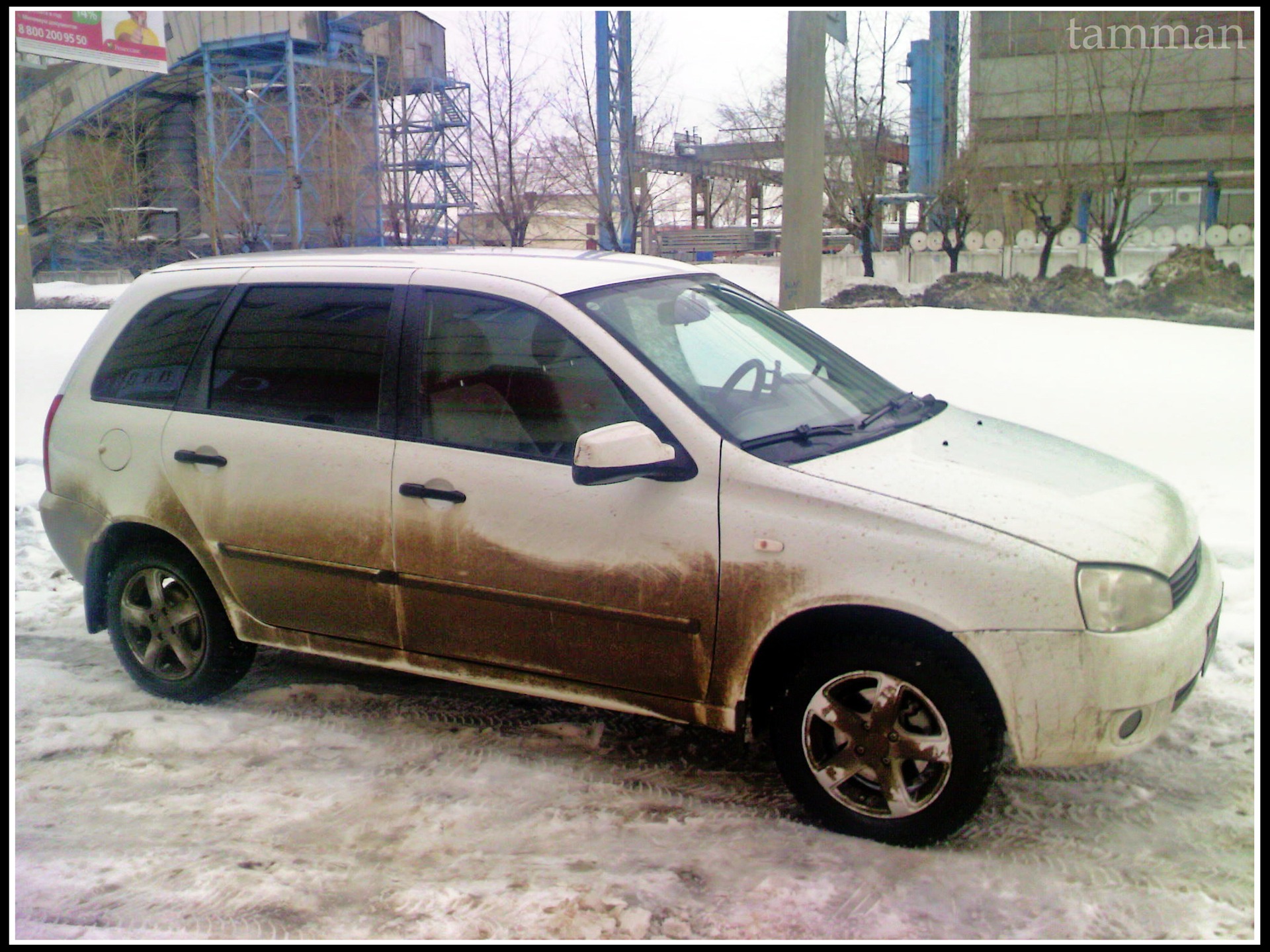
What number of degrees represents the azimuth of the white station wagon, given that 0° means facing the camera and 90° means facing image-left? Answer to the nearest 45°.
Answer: approximately 315°

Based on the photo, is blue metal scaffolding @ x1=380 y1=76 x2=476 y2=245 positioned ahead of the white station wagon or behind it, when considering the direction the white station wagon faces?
behind

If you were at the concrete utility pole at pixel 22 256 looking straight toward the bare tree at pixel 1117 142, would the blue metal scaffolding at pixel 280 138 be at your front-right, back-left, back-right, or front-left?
front-left

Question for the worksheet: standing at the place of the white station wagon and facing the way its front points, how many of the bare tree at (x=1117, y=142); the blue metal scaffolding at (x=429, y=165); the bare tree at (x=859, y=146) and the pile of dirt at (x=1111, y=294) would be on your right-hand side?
0

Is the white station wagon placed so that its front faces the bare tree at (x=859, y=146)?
no

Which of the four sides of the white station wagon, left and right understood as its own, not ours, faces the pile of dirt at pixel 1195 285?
left

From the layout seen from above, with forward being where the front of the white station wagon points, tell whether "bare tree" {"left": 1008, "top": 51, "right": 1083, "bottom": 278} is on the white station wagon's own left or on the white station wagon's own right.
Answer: on the white station wagon's own left

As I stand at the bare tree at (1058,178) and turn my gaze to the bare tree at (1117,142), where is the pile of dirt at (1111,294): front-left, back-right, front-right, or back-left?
front-right

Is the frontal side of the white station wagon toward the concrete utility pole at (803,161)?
no
